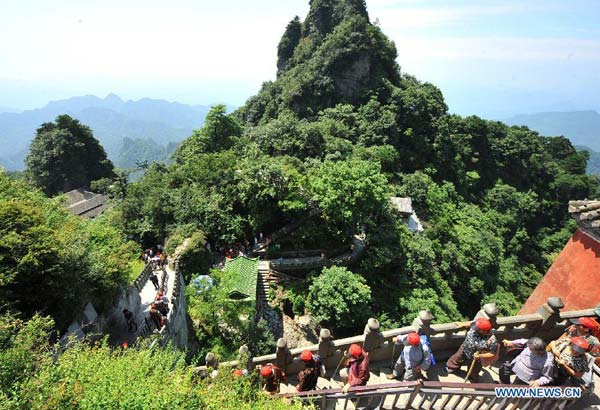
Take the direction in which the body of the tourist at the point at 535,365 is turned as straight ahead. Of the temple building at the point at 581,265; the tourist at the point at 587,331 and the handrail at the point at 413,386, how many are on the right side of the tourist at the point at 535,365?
1

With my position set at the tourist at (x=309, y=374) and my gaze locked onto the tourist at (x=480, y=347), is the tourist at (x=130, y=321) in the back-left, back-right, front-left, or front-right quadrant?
back-left

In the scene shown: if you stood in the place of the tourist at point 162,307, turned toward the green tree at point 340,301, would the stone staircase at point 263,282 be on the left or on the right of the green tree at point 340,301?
left
